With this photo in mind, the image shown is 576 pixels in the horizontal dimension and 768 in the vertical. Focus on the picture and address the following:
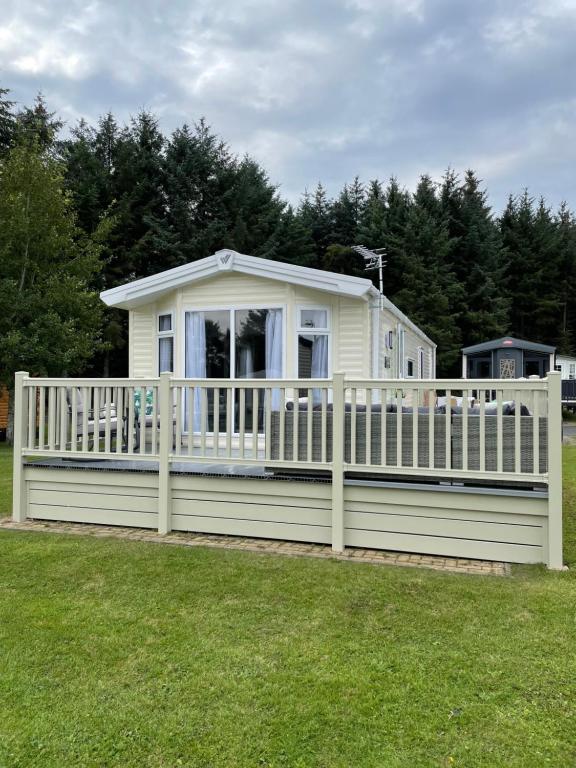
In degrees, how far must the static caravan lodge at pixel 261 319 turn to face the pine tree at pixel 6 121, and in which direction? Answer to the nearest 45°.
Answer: approximately 135° to its right

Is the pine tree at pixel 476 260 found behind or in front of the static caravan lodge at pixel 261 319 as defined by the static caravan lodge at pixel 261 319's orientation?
behind

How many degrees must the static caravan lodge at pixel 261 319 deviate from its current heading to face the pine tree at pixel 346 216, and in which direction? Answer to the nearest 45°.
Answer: approximately 180°

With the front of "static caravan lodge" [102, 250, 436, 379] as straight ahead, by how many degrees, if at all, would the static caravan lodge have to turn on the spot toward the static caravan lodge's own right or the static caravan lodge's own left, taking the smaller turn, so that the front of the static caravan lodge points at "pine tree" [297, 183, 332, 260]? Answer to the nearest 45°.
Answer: approximately 180°

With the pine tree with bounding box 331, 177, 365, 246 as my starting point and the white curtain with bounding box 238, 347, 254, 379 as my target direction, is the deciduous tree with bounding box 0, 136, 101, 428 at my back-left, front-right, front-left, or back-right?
front-right

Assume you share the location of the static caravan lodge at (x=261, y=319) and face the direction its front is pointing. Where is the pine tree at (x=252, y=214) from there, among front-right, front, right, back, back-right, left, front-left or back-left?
back

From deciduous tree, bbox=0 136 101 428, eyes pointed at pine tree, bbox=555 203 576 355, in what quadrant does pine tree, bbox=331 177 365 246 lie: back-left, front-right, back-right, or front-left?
front-left

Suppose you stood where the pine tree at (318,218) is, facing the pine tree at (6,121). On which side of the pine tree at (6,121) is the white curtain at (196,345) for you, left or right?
left

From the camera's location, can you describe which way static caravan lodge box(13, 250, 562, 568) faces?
facing the viewer

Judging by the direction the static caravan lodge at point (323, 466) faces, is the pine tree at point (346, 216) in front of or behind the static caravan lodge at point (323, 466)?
behind
